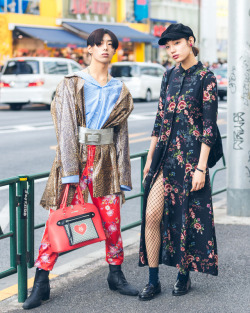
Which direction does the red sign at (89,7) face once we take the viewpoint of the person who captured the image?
facing the viewer

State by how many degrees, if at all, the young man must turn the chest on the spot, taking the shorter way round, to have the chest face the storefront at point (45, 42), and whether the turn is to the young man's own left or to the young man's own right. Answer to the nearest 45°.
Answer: approximately 180°

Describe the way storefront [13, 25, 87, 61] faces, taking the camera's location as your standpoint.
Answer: facing the viewer and to the right of the viewer

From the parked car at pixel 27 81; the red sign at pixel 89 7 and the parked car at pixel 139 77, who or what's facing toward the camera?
the red sign

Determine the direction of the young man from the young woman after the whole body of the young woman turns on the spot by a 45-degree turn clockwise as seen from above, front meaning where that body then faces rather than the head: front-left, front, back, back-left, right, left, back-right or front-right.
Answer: front

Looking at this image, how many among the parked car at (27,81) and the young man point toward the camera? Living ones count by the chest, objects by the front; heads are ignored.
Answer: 1

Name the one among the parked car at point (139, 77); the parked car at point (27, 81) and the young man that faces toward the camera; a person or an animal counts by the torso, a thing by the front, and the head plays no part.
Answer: the young man

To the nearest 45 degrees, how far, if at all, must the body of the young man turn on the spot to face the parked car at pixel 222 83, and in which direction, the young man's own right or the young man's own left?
approximately 180°

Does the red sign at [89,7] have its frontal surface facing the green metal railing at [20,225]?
yes

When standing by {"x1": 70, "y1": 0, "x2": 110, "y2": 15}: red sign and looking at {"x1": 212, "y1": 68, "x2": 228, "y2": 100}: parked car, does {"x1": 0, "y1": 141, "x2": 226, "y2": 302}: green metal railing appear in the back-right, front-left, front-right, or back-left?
front-right
